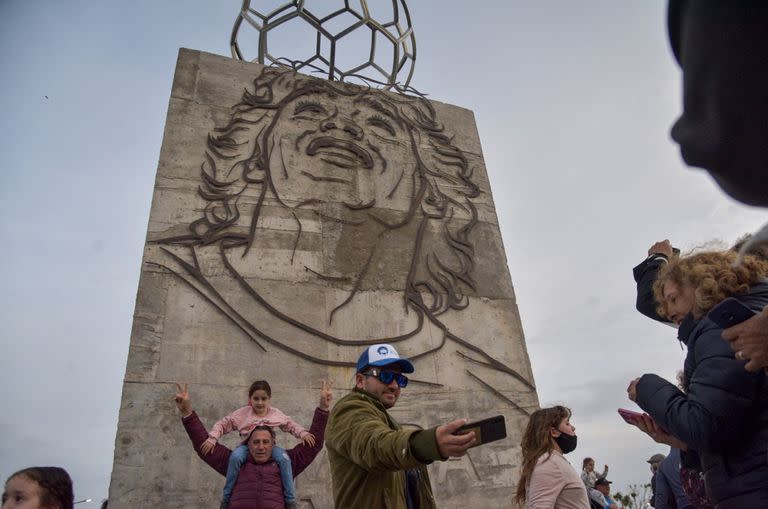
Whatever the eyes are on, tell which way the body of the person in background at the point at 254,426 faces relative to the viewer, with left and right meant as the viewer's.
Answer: facing the viewer

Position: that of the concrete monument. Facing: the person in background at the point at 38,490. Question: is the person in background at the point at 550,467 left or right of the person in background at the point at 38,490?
left

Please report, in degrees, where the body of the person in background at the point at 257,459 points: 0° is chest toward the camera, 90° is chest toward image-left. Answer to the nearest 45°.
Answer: approximately 0°

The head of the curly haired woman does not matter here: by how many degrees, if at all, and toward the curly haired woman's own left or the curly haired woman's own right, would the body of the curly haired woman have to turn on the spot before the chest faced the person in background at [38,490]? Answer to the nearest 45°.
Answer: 0° — they already face them

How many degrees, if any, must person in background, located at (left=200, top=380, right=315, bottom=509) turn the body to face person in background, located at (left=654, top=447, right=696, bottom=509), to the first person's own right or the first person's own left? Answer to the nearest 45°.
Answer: approximately 90° to the first person's own left

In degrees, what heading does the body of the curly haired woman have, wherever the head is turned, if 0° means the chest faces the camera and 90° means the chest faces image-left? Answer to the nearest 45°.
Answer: approximately 90°

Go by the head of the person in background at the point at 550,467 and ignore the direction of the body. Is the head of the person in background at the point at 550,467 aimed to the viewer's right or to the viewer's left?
to the viewer's right

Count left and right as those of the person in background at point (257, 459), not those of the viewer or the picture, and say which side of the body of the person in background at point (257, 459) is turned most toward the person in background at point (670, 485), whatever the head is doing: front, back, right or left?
left

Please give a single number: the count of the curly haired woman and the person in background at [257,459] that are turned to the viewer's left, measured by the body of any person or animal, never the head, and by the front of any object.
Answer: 1
